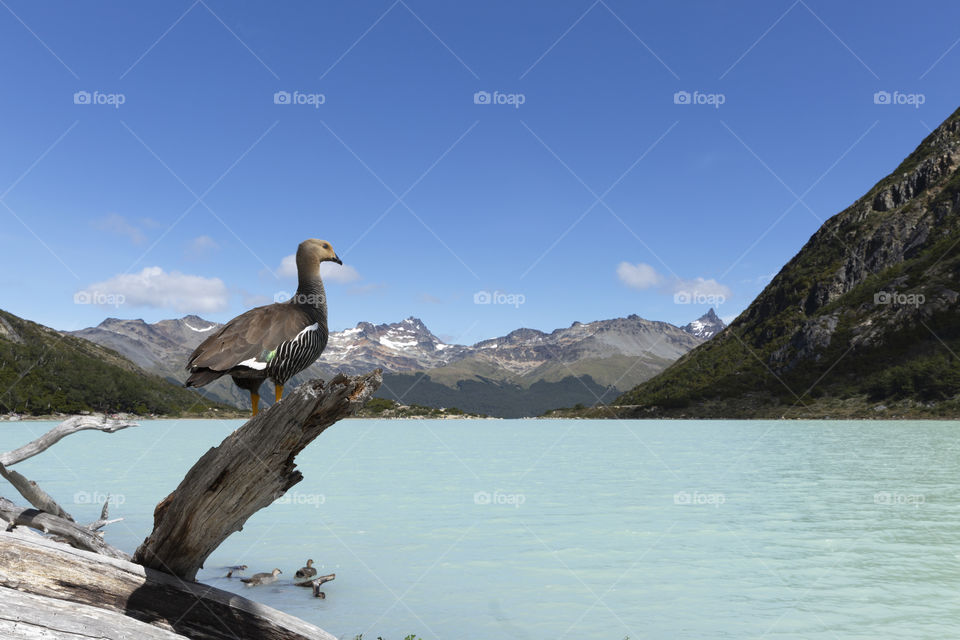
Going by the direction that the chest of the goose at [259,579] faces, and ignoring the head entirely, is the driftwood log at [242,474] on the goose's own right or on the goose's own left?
on the goose's own right

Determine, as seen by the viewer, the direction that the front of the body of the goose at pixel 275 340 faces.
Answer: to the viewer's right

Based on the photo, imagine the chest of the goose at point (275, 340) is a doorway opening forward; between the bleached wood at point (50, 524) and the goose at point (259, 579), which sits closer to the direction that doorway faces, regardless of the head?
the goose

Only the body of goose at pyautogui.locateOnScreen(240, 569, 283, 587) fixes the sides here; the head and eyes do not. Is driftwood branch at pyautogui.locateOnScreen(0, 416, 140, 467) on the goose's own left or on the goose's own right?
on the goose's own right

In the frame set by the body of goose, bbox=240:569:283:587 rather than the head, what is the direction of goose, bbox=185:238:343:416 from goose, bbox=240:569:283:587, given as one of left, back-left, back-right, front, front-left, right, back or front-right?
right
